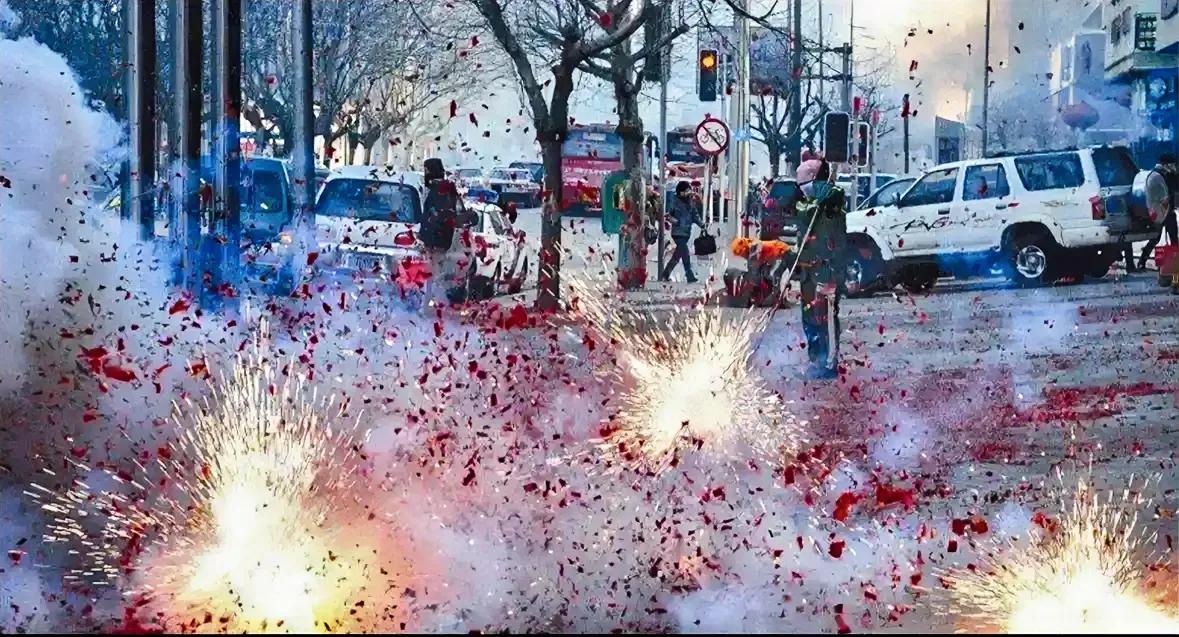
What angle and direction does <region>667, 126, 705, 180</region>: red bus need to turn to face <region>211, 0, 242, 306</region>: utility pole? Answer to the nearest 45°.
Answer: approximately 45° to its right

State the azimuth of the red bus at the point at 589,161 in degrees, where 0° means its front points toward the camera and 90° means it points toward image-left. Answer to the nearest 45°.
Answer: approximately 0°

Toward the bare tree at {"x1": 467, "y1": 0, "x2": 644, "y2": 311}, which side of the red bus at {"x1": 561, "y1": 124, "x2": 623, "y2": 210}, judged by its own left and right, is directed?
front

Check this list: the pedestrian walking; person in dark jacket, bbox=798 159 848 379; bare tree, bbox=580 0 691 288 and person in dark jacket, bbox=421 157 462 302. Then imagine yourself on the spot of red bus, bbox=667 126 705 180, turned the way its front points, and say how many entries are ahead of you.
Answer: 4

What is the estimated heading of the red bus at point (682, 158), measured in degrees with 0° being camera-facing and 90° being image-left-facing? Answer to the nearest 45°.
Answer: approximately 0°

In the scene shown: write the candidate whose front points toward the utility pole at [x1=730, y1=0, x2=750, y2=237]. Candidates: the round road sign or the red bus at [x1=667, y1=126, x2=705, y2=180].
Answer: the red bus

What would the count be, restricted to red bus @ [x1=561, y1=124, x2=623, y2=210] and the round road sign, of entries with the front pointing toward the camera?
2

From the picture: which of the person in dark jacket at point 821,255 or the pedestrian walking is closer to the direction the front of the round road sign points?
the person in dark jacket
